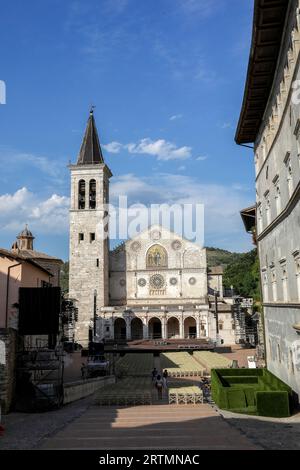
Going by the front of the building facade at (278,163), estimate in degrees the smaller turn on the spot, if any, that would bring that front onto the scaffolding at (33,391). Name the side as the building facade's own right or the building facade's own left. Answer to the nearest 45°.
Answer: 0° — it already faces it

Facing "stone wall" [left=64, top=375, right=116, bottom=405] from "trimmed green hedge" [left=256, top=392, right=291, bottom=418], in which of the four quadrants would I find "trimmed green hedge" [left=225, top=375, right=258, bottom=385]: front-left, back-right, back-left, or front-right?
front-right

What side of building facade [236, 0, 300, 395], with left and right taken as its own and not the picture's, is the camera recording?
left

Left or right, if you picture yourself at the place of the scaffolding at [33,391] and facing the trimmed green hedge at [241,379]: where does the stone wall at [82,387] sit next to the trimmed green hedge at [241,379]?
left

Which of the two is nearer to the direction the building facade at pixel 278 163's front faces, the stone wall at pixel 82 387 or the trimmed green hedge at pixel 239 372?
the stone wall
